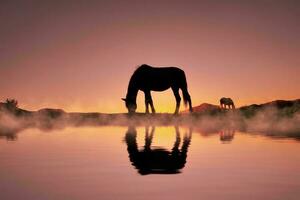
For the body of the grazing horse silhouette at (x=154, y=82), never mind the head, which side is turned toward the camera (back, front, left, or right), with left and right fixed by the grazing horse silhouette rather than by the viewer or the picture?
left
